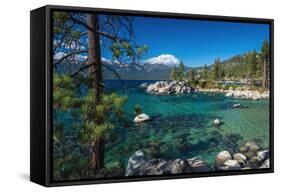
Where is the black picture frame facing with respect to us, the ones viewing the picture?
facing the viewer and to the right of the viewer
